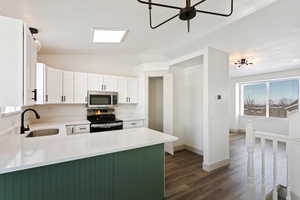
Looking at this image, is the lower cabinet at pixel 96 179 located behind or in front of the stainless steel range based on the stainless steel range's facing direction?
in front

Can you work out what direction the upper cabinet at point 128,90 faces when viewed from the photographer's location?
facing the viewer

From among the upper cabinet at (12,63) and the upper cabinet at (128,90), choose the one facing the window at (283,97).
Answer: the upper cabinet at (12,63)

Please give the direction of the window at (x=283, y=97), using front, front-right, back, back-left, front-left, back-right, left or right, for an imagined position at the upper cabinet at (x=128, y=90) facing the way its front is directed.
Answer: left

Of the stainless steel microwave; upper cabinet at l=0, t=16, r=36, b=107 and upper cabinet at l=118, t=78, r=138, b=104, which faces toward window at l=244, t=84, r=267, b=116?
upper cabinet at l=0, t=16, r=36, b=107

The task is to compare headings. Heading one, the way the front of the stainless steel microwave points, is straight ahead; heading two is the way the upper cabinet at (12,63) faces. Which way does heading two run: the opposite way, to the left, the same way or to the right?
to the left

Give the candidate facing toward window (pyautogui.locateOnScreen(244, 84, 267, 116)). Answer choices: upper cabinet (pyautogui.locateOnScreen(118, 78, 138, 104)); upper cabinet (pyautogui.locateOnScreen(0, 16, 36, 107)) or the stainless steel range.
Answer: upper cabinet (pyautogui.locateOnScreen(0, 16, 36, 107))

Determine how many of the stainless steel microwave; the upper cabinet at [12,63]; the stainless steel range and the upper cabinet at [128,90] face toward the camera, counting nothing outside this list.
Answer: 3

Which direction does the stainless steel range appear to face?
toward the camera

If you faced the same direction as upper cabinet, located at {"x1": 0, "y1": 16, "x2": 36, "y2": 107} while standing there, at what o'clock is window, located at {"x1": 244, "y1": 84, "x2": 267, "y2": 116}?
The window is roughly at 12 o'clock from the upper cabinet.

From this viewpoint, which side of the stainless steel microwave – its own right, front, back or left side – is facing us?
front

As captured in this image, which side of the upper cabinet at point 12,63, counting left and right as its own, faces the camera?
right

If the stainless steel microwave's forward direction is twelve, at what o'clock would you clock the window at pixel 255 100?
The window is roughly at 9 o'clock from the stainless steel microwave.

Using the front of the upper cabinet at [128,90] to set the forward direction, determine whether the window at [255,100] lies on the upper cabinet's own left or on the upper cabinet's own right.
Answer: on the upper cabinet's own left

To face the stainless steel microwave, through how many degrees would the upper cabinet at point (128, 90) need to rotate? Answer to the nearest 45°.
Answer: approximately 45° to its right

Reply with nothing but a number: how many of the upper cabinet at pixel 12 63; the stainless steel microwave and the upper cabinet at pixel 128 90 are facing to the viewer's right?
1

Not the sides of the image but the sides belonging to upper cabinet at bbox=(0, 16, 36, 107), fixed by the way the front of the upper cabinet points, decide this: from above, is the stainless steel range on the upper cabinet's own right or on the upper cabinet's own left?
on the upper cabinet's own left
